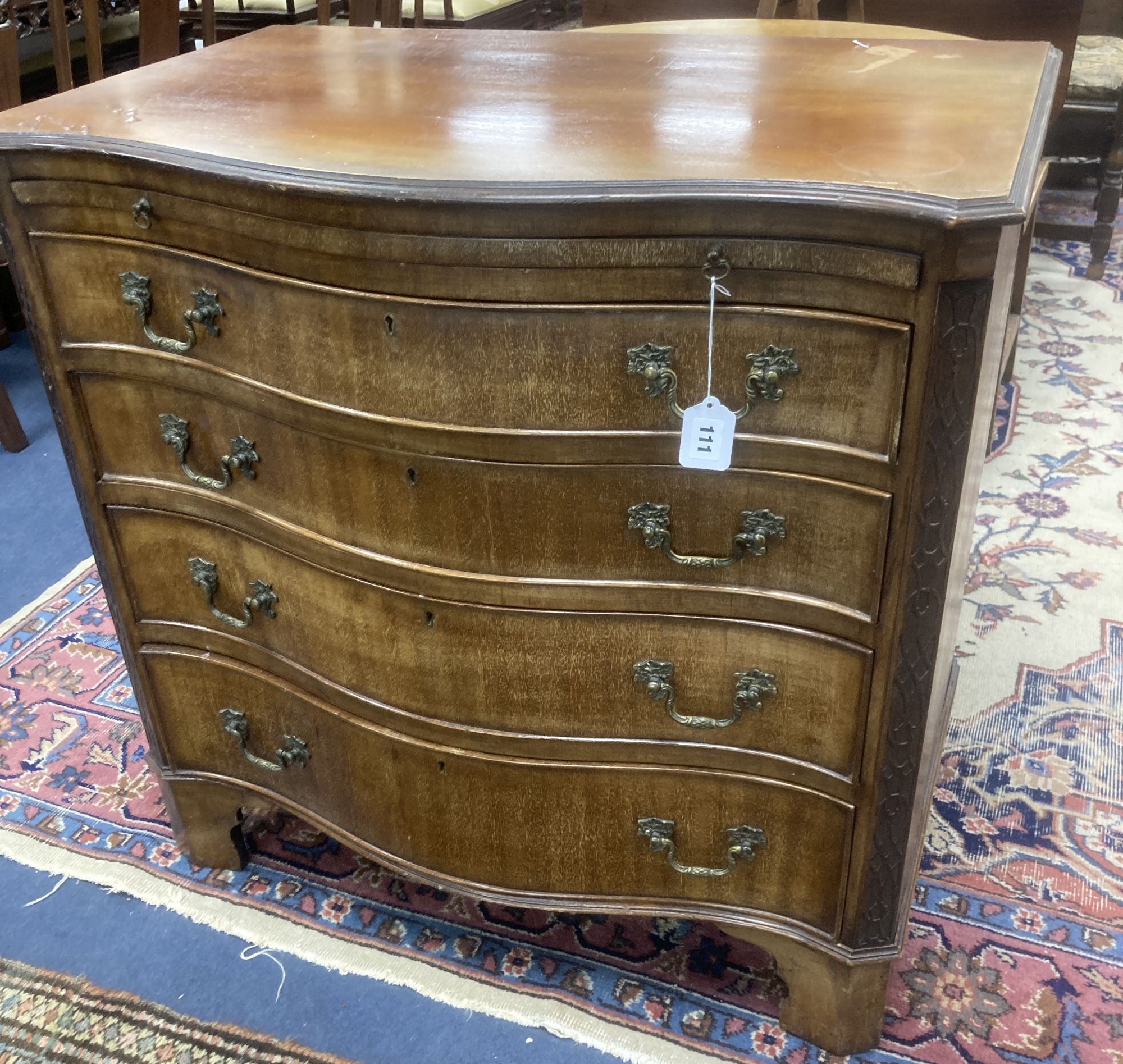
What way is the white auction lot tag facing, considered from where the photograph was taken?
facing the viewer

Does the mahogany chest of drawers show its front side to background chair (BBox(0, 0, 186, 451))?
no

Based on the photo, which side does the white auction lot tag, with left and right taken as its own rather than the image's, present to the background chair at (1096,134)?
back

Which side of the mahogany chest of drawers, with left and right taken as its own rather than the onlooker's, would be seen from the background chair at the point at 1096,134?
back

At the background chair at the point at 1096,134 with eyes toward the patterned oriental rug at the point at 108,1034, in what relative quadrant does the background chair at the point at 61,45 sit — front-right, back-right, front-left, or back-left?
front-right

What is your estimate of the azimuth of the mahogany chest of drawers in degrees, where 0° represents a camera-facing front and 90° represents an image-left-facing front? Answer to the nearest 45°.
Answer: approximately 45°
